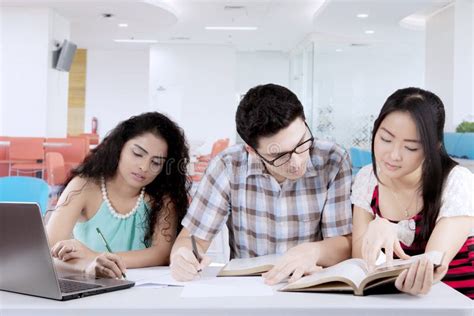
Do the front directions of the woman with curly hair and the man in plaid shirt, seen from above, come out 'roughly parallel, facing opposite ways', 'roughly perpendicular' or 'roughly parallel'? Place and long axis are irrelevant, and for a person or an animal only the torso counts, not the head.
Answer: roughly parallel

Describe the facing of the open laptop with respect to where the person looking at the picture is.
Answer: facing away from the viewer and to the right of the viewer

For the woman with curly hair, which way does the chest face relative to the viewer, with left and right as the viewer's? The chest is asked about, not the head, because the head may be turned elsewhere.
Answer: facing the viewer

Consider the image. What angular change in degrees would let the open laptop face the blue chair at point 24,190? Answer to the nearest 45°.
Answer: approximately 45° to its left

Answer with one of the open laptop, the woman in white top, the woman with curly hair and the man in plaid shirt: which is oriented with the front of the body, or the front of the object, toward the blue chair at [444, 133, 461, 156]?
the open laptop

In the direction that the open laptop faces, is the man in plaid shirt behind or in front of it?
in front

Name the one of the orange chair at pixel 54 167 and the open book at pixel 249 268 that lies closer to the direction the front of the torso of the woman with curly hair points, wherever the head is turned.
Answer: the open book

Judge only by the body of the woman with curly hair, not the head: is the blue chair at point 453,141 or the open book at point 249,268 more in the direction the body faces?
the open book

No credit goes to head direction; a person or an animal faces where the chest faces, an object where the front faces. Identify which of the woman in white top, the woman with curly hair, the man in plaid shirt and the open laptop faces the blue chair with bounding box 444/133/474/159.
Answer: the open laptop

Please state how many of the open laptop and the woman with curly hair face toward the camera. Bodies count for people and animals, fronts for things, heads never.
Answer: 1

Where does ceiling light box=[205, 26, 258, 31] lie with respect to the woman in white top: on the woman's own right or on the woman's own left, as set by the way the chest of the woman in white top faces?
on the woman's own right

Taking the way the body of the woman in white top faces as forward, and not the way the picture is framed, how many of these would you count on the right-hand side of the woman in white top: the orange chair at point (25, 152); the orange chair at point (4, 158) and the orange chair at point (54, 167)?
3

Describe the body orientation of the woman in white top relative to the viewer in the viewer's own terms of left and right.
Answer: facing the viewer and to the left of the viewer

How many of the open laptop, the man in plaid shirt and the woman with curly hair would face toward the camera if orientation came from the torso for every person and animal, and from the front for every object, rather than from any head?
2

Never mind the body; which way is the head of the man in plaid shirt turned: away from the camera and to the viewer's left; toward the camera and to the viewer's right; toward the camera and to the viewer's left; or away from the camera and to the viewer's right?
toward the camera and to the viewer's right
